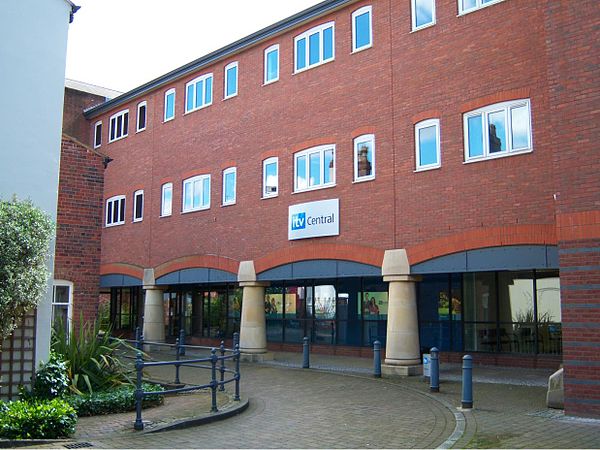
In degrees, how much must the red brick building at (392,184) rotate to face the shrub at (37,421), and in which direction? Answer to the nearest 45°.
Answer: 0° — it already faces it

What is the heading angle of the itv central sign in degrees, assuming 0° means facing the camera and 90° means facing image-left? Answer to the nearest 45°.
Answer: approximately 45°

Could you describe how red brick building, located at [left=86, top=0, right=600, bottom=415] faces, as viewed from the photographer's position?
facing the viewer and to the left of the viewer

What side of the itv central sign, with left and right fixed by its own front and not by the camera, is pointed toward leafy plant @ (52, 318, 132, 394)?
front

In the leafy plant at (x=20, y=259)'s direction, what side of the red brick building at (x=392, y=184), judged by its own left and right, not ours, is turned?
front

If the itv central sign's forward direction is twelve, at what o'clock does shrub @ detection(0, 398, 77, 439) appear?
The shrub is roughly at 11 o'clock from the itv central sign.

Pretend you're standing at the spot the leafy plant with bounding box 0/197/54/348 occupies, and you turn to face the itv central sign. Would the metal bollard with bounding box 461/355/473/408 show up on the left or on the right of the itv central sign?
right
